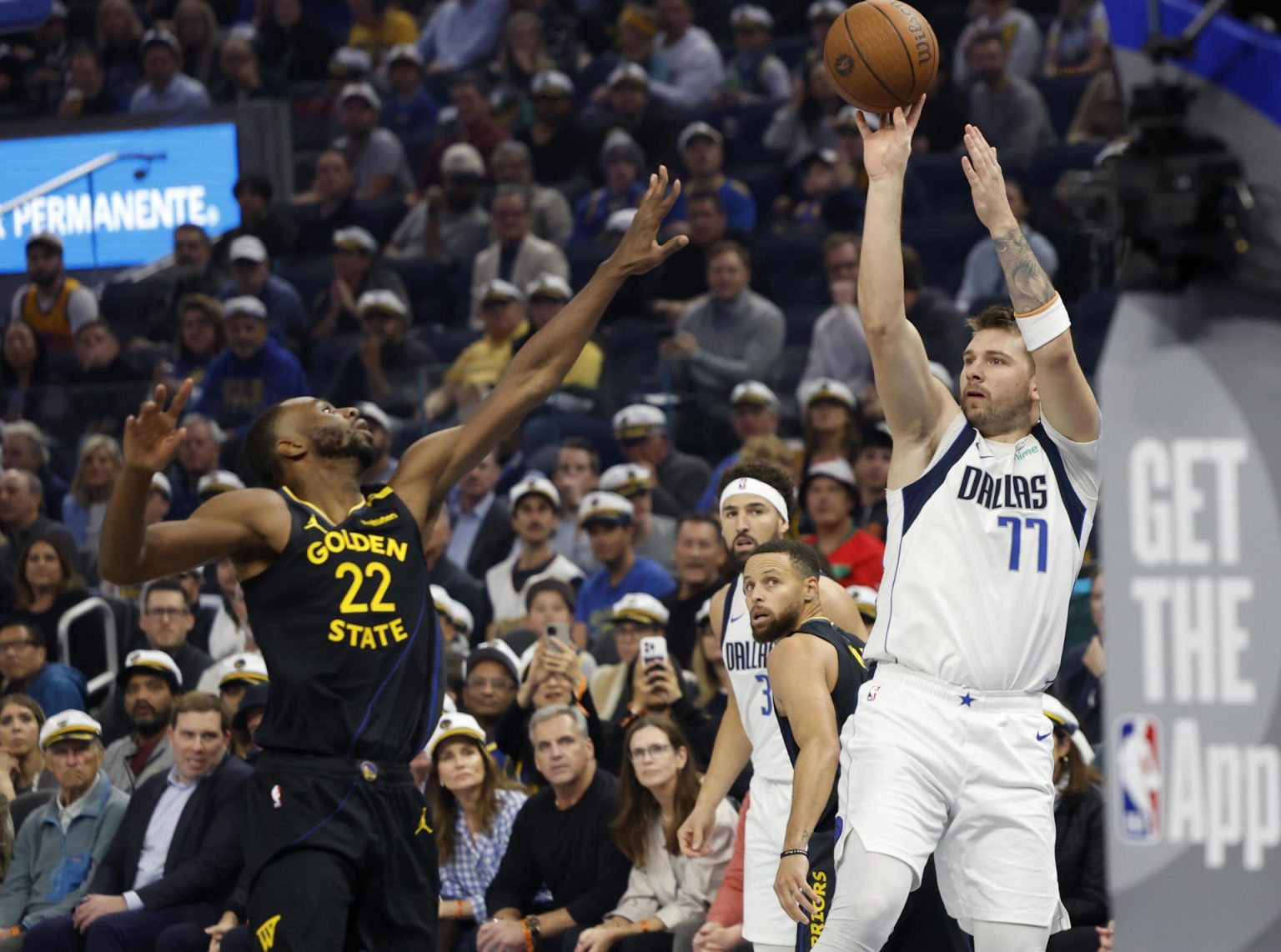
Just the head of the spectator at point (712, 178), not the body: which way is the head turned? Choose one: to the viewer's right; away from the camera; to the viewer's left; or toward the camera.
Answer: toward the camera

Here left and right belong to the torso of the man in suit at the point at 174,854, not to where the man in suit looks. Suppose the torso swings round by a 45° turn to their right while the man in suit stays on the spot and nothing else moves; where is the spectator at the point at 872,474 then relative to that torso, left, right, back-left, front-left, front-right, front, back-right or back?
back

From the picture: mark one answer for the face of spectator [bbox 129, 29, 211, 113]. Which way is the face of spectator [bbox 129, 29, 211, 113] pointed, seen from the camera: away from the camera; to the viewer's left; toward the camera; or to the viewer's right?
toward the camera

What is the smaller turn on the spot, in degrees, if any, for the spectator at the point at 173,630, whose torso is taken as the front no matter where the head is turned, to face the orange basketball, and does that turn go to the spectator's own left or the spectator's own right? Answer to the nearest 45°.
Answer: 0° — they already face it

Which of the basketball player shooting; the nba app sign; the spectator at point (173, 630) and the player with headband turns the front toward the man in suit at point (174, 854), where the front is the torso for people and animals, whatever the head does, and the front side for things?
the spectator

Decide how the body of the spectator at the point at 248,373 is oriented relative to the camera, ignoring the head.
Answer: toward the camera

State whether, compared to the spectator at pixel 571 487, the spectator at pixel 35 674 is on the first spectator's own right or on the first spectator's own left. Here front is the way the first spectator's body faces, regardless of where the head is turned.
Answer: on the first spectator's own right

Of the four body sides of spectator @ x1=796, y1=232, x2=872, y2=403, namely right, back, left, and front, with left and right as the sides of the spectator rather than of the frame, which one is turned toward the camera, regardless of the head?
front

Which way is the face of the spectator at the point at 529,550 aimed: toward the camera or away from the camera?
toward the camera

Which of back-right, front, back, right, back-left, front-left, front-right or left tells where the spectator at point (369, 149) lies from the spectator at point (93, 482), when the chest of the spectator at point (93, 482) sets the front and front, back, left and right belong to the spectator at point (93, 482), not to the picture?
back-left

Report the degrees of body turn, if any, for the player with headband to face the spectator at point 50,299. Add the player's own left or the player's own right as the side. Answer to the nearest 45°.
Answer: approximately 135° to the player's own right

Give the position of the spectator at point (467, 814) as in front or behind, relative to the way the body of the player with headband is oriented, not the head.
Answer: behind

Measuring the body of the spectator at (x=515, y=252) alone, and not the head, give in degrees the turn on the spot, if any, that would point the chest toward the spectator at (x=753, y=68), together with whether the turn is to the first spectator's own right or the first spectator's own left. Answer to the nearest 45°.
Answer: approximately 135° to the first spectator's own left

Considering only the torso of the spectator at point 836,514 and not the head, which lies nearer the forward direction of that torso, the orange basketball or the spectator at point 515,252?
the orange basketball

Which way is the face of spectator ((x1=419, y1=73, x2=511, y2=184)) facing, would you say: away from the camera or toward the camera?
toward the camera

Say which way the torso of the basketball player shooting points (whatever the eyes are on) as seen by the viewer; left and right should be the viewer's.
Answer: facing the viewer

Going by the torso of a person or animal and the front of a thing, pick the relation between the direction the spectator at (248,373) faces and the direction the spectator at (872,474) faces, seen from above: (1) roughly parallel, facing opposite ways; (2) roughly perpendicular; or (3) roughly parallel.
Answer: roughly parallel

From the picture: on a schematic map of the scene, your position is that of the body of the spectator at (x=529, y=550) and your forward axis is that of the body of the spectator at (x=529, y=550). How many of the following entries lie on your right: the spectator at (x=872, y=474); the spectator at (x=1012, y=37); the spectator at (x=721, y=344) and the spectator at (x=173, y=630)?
1

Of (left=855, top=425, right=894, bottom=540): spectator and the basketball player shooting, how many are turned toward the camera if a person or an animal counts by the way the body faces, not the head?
2
